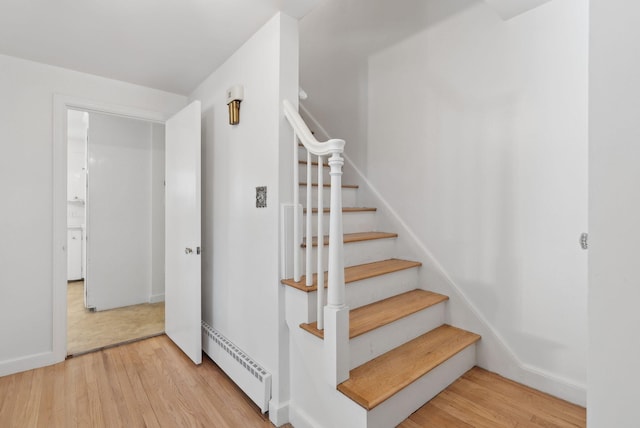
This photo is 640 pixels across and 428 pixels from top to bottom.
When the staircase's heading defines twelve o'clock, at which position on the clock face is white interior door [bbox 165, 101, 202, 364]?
The white interior door is roughly at 5 o'clock from the staircase.

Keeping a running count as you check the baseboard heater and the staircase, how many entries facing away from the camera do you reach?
0
